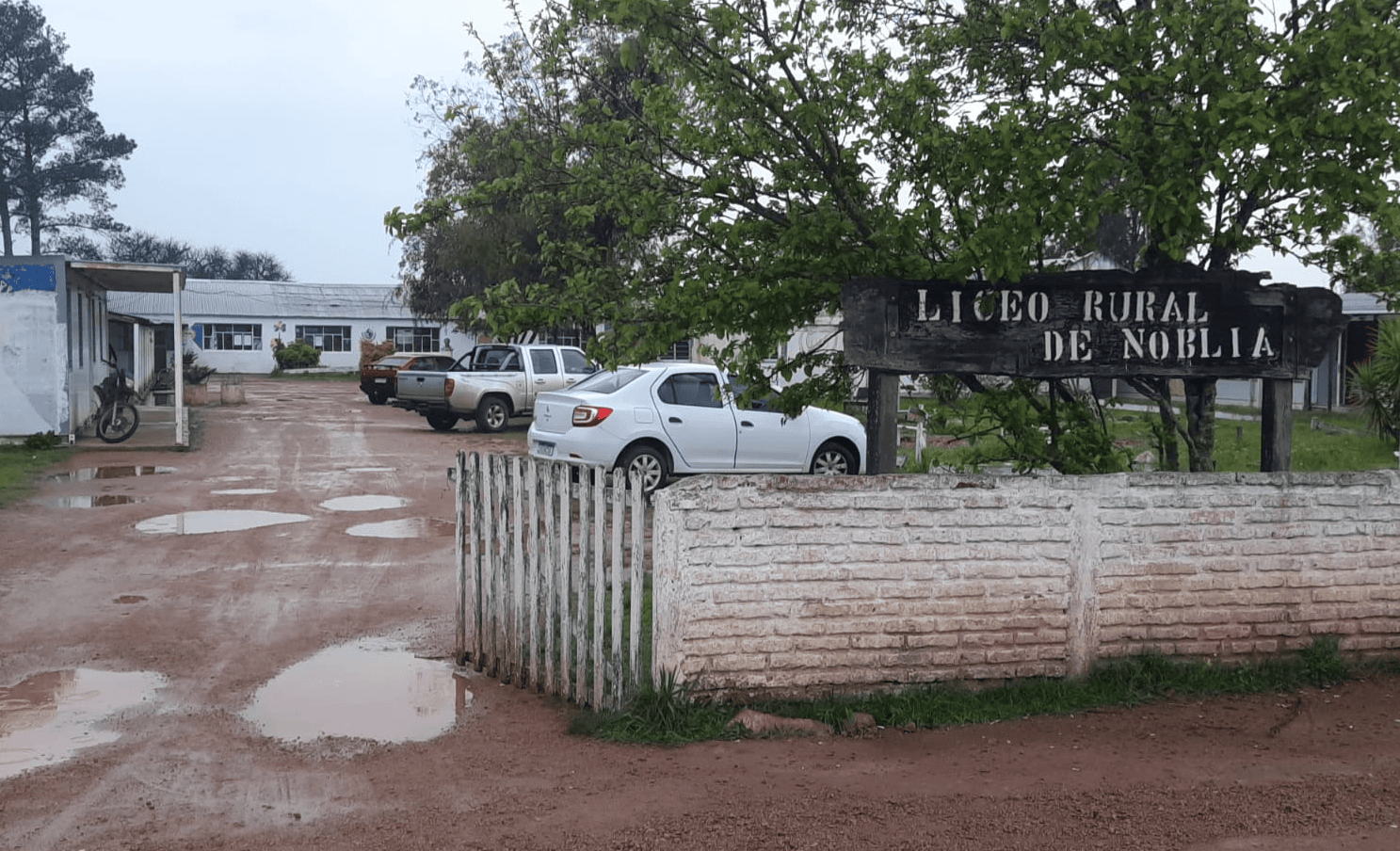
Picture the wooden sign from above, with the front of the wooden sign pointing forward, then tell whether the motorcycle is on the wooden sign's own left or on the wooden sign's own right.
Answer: on the wooden sign's own right

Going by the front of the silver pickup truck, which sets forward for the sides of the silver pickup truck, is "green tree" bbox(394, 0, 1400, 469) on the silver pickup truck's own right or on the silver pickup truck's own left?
on the silver pickup truck's own right

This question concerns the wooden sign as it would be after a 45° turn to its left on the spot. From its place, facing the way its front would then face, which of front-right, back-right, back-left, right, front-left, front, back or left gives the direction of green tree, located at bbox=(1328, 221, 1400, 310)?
left

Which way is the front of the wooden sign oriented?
toward the camera

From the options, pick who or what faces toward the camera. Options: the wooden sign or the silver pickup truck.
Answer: the wooden sign

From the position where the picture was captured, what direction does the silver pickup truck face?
facing away from the viewer and to the right of the viewer

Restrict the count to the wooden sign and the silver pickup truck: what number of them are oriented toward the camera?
1

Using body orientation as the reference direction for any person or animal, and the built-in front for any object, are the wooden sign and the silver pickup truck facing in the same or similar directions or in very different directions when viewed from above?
very different directions

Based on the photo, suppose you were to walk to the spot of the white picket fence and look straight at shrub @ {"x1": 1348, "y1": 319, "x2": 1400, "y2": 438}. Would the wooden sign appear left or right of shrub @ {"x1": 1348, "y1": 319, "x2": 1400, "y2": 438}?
right

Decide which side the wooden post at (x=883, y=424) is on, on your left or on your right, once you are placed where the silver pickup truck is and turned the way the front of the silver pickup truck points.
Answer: on your right
